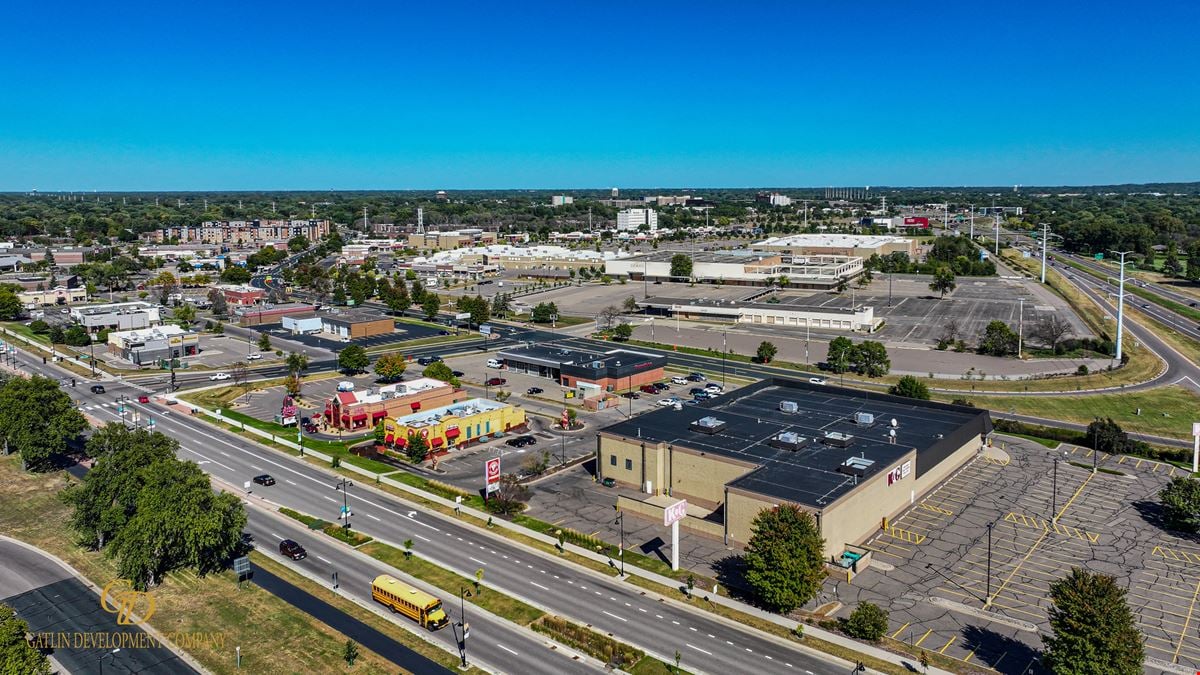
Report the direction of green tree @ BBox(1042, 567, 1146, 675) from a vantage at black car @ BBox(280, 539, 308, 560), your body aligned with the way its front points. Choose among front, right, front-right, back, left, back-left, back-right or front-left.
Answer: front

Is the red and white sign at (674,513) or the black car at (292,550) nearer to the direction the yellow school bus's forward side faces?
the red and white sign

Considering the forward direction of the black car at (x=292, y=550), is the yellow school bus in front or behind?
in front

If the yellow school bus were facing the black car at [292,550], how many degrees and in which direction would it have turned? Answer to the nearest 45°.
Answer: approximately 180°

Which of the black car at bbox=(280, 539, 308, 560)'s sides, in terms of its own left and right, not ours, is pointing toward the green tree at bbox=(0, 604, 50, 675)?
right

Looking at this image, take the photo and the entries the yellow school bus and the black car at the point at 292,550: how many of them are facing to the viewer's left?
0

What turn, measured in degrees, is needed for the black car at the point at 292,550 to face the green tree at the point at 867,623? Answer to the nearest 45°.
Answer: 0° — it already faces it

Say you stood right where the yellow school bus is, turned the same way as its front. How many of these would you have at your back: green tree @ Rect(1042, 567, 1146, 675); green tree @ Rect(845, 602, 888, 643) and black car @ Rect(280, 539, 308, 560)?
1

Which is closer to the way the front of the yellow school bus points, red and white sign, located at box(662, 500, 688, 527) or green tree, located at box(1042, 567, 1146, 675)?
the green tree

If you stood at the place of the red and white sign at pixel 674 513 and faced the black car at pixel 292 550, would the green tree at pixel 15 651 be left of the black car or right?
left

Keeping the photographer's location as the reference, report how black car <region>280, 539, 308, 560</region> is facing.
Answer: facing the viewer and to the right of the viewer

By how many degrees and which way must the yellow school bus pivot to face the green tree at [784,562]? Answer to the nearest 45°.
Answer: approximately 45° to its left
